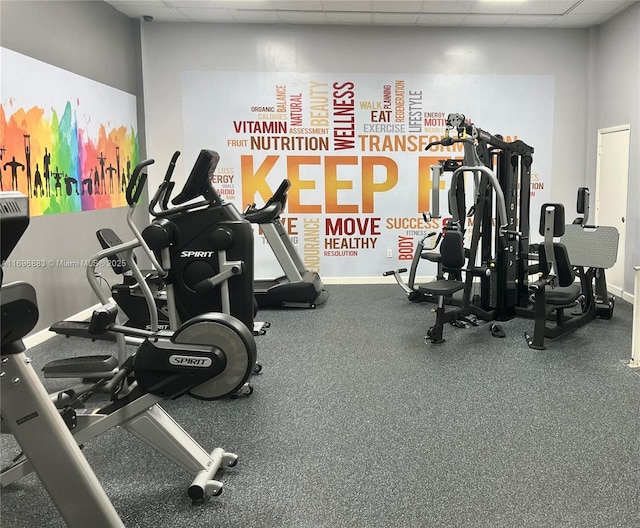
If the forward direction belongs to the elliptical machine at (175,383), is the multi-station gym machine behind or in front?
in front

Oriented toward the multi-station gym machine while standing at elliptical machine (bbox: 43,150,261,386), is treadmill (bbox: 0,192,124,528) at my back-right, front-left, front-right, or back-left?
back-right

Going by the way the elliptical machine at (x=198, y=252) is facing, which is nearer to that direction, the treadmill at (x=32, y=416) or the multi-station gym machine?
the multi-station gym machine

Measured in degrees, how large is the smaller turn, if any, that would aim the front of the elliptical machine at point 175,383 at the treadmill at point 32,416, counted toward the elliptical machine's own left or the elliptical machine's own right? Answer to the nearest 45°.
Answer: approximately 135° to the elliptical machine's own right

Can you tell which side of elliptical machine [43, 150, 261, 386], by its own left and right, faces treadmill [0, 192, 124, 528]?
right

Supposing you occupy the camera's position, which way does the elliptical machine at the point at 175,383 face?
facing to the right of the viewer

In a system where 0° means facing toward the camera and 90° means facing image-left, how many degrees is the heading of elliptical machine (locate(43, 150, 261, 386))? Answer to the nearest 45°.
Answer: approximately 270°

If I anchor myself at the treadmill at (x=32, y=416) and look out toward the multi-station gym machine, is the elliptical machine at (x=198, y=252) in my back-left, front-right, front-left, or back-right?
front-left

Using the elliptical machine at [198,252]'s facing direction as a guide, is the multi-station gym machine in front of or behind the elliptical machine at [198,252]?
in front
